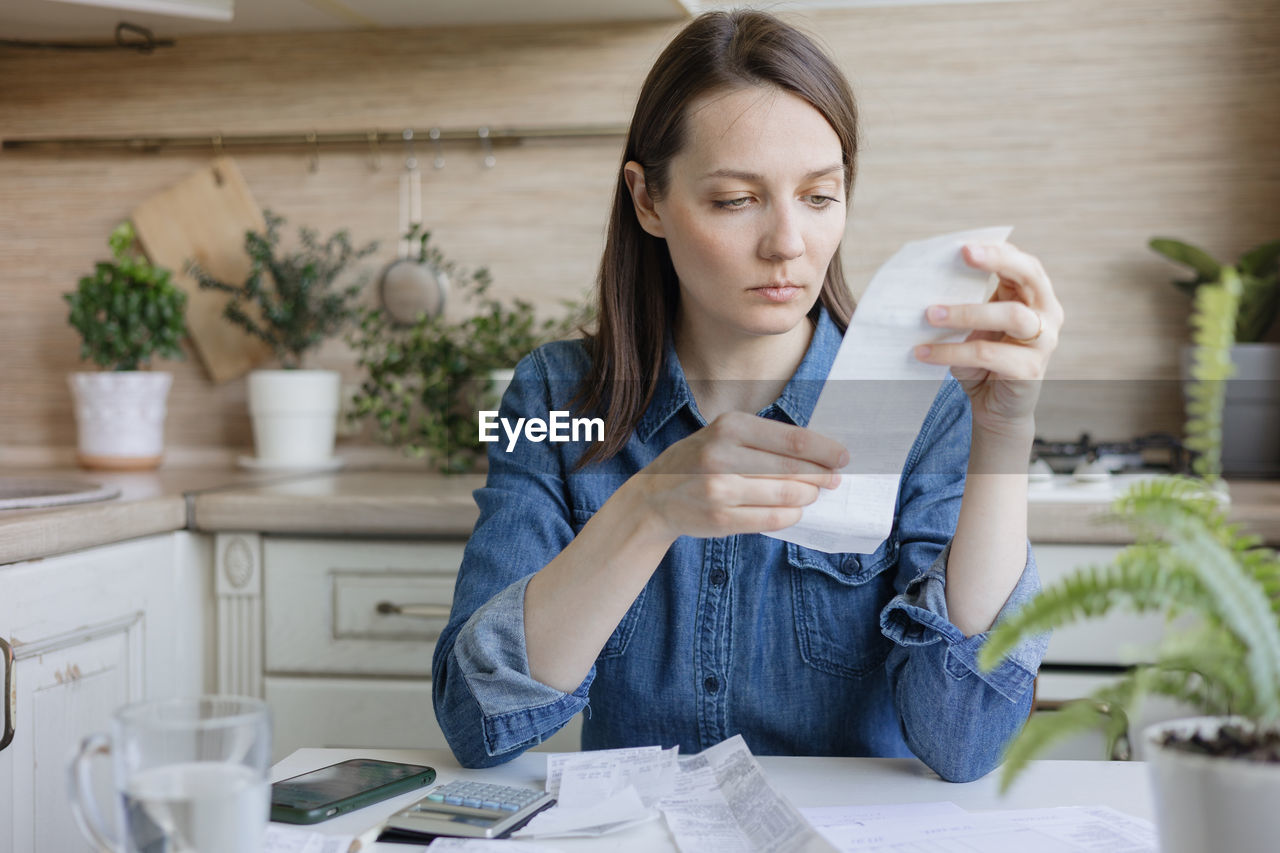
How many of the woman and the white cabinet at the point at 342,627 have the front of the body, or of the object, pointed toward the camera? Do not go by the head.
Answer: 2

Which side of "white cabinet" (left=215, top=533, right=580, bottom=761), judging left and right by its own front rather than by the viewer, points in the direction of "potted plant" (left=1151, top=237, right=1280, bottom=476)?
left

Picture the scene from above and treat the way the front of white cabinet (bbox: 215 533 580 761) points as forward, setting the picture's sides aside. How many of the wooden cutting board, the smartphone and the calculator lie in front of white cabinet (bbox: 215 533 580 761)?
2

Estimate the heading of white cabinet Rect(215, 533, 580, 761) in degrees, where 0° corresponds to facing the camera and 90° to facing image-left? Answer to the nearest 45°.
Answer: approximately 0°

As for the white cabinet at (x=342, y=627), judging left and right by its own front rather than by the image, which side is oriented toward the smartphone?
front

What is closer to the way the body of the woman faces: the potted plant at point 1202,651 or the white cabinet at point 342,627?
the potted plant
